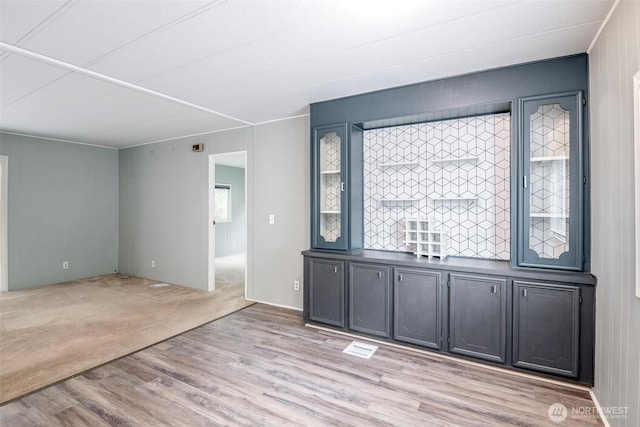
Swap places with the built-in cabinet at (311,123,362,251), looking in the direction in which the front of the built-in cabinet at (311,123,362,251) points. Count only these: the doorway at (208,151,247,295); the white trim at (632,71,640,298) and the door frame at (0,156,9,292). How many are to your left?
1

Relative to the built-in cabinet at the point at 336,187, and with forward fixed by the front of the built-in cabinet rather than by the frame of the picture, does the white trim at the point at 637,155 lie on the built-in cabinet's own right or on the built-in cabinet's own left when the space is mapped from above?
on the built-in cabinet's own left

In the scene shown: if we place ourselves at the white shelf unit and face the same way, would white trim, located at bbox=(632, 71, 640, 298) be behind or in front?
in front

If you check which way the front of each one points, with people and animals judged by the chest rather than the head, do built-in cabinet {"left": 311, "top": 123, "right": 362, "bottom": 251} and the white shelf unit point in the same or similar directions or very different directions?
same or similar directions

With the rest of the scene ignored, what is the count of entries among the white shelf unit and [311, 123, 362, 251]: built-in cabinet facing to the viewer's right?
0

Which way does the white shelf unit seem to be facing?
toward the camera

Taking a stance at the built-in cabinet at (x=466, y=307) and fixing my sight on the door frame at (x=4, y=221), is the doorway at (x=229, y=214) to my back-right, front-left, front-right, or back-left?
front-right

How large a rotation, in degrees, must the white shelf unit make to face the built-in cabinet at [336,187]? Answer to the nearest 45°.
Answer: approximately 90° to its right

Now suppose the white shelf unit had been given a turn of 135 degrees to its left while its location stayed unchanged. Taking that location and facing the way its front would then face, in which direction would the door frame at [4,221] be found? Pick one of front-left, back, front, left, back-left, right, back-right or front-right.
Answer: back-left

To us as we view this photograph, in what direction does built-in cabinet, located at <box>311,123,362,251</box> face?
facing the viewer and to the left of the viewer
